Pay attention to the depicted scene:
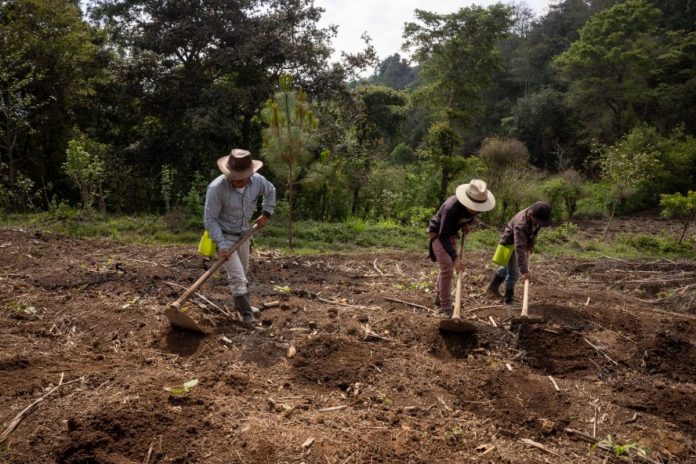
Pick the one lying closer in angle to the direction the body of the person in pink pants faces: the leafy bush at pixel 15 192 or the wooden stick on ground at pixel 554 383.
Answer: the wooden stick on ground

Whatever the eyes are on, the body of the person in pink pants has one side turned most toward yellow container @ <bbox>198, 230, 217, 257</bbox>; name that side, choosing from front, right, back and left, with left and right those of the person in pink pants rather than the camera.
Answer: right

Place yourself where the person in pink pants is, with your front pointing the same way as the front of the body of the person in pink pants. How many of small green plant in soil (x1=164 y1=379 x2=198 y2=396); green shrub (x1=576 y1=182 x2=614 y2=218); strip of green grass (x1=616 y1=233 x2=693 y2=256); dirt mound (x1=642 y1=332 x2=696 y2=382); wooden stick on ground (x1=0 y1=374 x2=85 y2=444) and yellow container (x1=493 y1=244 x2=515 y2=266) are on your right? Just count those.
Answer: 2

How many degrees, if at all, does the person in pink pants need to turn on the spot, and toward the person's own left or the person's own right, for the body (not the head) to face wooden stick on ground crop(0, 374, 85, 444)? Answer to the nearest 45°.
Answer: approximately 90° to the person's own right

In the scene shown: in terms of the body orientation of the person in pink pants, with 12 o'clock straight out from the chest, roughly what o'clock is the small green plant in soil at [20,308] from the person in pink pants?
The small green plant in soil is roughly at 4 o'clock from the person in pink pants.

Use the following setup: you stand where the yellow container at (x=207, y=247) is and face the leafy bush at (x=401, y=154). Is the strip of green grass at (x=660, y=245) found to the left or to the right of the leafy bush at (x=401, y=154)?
right

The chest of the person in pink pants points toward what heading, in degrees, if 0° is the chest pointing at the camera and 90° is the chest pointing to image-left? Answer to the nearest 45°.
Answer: approximately 315°

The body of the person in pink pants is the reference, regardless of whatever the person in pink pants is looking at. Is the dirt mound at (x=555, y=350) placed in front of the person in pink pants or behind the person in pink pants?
in front

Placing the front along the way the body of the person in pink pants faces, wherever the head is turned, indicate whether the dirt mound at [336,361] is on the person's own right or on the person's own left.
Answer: on the person's own right

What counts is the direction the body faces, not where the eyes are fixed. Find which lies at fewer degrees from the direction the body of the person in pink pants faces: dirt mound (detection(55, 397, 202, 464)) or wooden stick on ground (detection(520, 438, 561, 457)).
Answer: the wooden stick on ground

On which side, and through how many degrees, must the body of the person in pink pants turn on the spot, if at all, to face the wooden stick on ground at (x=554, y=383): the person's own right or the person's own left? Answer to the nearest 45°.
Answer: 0° — they already face it

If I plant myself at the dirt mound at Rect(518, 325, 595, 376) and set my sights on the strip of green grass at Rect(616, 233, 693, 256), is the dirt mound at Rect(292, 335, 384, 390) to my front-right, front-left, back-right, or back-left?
back-left

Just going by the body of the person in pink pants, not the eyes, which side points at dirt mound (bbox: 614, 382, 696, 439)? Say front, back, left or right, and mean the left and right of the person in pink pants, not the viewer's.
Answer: front

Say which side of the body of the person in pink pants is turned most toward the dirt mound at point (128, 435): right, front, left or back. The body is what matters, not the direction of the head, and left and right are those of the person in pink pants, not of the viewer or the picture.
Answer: right

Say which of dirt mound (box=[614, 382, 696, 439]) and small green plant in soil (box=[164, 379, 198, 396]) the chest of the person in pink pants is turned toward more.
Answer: the dirt mound
